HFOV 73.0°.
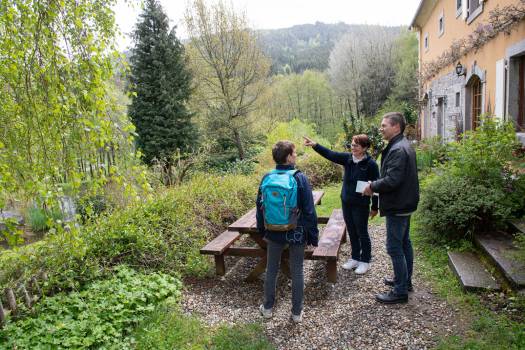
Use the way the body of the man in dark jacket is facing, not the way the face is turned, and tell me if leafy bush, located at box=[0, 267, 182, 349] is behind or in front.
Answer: in front

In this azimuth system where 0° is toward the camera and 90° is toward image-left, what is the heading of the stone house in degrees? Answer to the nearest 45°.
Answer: approximately 45°

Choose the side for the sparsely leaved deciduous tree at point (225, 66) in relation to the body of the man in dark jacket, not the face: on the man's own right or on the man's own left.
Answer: on the man's own right

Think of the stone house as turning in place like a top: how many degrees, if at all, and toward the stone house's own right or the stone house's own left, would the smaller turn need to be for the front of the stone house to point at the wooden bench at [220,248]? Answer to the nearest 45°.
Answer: approximately 45° to the stone house's own left

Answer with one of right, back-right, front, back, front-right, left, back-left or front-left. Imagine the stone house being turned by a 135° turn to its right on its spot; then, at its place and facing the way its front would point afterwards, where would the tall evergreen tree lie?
left

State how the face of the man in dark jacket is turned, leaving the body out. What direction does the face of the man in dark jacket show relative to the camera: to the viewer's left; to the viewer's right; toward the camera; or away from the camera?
to the viewer's left

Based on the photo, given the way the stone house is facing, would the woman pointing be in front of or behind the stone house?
in front

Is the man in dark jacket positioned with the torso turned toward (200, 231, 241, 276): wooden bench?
yes

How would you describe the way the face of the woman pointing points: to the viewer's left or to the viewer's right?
to the viewer's left

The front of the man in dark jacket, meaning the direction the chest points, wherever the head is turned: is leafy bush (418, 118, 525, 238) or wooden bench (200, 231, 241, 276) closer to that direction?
the wooden bench

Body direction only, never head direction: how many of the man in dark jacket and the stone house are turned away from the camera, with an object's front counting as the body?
0

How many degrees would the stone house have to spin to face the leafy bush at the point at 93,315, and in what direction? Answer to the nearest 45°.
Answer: approximately 45° to its left

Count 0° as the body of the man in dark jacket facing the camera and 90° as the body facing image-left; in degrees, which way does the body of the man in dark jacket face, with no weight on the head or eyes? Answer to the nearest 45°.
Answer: approximately 90°
